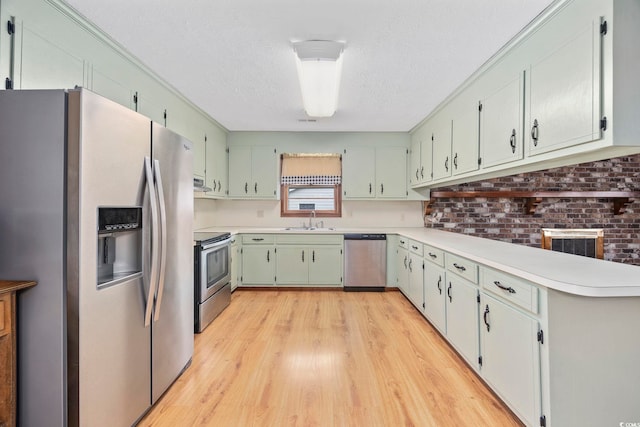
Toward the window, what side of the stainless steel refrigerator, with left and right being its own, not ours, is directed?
left

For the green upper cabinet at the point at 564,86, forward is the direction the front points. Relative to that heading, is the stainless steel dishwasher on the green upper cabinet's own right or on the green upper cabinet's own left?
on the green upper cabinet's own right

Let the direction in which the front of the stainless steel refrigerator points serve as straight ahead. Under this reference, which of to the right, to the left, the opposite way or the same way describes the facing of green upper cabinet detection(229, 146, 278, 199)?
to the right

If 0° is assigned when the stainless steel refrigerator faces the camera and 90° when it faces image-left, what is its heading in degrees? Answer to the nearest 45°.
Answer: approximately 315°

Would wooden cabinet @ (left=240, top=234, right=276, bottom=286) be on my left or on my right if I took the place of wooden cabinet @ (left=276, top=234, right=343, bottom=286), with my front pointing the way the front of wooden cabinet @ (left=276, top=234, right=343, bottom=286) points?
on my right

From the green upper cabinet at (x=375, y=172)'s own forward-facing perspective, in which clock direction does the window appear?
The window is roughly at 3 o'clock from the green upper cabinet.

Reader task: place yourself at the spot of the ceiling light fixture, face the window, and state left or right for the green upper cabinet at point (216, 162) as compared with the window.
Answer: left

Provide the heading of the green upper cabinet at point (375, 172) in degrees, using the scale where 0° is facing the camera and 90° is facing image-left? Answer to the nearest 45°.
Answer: approximately 0°

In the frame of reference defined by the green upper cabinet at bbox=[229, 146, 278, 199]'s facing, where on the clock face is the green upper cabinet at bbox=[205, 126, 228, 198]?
the green upper cabinet at bbox=[205, 126, 228, 198] is roughly at 2 o'clock from the green upper cabinet at bbox=[229, 146, 278, 199].

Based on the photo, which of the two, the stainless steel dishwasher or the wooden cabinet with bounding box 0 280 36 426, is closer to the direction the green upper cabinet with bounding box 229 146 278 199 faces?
the wooden cabinet
